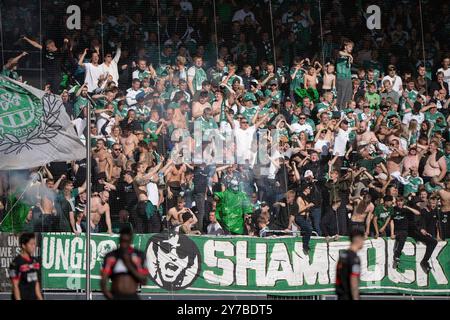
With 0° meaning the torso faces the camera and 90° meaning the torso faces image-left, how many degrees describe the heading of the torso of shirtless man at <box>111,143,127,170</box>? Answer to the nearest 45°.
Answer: approximately 0°

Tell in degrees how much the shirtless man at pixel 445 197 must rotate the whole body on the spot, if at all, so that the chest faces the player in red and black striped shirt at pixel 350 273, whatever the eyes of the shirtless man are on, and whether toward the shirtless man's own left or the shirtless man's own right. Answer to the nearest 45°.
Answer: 0° — they already face them

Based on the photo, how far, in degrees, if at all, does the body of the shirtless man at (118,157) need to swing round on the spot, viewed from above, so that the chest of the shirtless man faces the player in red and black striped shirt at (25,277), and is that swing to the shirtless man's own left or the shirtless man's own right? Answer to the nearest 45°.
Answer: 0° — they already face them

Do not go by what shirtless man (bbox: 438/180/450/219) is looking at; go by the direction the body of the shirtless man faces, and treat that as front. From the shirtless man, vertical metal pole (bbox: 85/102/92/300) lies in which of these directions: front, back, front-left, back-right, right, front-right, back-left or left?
front-right

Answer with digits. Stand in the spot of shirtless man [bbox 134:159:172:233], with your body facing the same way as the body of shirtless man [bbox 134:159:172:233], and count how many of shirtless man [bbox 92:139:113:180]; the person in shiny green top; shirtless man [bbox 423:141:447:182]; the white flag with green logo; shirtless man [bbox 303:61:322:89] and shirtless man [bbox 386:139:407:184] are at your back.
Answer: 2

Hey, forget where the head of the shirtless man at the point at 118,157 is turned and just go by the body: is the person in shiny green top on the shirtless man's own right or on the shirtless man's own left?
on the shirtless man's own left

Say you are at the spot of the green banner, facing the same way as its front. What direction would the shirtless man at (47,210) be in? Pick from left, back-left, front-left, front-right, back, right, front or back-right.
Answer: right

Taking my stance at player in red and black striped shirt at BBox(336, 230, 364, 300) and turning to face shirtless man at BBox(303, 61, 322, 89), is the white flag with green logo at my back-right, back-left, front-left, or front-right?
front-left

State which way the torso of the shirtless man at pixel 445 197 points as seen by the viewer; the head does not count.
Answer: toward the camera

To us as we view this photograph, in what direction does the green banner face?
facing the viewer

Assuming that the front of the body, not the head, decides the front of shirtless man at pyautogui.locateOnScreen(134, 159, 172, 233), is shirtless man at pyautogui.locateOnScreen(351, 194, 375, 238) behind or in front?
in front
